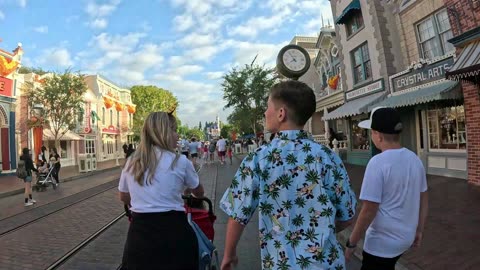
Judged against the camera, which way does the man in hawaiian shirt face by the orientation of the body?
away from the camera

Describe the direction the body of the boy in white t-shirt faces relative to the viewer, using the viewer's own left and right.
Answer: facing away from the viewer and to the left of the viewer

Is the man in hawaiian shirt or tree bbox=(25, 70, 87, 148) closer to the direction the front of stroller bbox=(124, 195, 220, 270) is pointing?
the tree

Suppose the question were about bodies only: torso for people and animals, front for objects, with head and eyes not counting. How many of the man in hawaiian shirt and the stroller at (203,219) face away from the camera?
2

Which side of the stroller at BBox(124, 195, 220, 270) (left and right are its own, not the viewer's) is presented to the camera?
back

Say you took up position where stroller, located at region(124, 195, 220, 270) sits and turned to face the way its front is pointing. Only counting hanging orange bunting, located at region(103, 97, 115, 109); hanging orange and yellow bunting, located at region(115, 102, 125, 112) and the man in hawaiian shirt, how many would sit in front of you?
2

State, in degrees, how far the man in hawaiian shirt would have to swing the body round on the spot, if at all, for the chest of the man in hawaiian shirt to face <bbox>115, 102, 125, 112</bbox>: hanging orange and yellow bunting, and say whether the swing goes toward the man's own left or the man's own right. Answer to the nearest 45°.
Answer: approximately 45° to the man's own left
